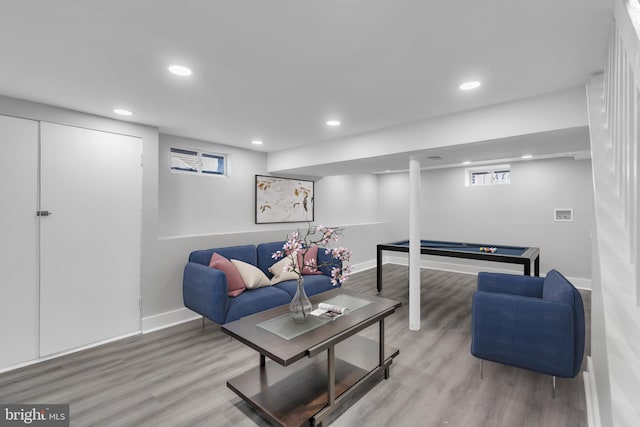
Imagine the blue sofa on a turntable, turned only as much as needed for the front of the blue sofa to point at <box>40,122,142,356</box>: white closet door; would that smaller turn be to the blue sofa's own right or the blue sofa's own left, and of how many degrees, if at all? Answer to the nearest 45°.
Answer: approximately 135° to the blue sofa's own right

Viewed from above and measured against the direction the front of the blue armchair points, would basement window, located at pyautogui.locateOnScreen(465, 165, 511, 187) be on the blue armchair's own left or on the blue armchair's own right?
on the blue armchair's own right

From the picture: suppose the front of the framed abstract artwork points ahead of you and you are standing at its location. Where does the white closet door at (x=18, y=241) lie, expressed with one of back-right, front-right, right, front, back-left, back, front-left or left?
right

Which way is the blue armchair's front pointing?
to the viewer's left

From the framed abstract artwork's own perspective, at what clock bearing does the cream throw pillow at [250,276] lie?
The cream throw pillow is roughly at 2 o'clock from the framed abstract artwork.

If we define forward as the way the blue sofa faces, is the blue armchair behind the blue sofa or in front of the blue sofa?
in front

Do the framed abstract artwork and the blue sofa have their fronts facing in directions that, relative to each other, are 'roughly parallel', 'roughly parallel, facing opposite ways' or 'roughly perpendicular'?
roughly parallel

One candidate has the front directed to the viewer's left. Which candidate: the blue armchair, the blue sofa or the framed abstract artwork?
the blue armchair

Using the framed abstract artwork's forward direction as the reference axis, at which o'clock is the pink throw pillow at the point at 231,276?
The pink throw pillow is roughly at 2 o'clock from the framed abstract artwork.

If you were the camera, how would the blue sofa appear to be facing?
facing the viewer and to the right of the viewer

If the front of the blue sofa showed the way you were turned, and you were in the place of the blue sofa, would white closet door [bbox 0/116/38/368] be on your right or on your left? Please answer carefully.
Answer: on your right
